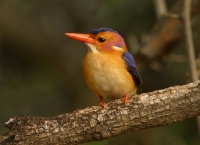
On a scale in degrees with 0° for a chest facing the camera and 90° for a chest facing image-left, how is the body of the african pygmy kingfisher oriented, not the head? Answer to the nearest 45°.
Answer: approximately 45°

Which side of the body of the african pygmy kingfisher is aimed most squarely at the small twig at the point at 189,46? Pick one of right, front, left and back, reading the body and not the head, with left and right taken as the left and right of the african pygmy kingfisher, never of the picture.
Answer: back
